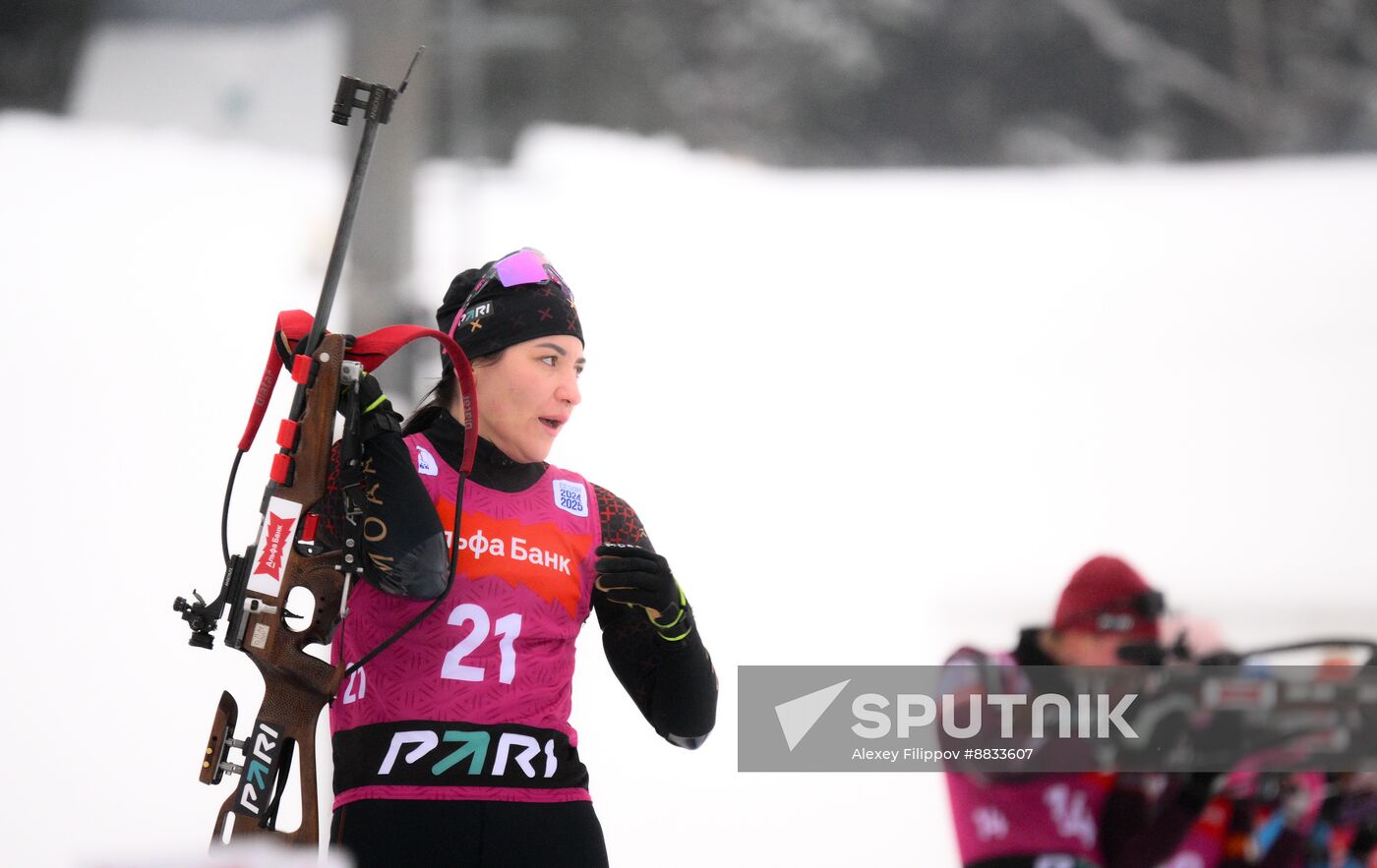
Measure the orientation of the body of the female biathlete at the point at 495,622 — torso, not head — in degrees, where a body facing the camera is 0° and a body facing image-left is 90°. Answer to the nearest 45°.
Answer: approximately 315°

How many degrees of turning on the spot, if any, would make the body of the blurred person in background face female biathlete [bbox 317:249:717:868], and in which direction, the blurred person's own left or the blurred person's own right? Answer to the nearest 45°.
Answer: approximately 90° to the blurred person's own right

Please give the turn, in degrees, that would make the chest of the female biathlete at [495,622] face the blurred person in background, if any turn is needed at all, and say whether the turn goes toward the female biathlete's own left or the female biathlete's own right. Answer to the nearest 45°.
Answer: approximately 90° to the female biathlete's own left
